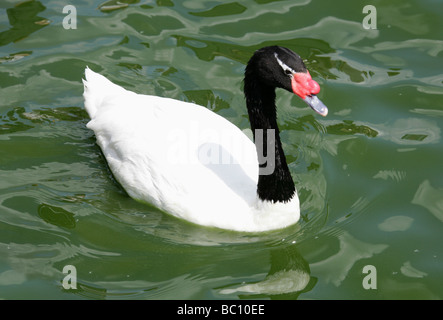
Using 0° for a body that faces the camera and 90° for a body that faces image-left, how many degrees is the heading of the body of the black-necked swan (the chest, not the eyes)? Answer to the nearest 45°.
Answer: approximately 315°
